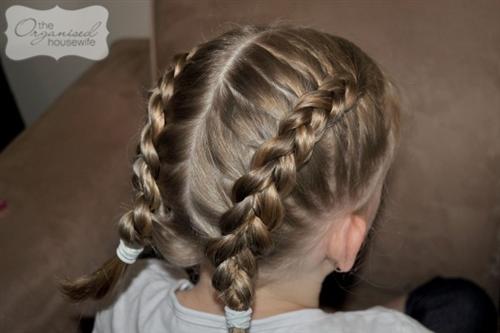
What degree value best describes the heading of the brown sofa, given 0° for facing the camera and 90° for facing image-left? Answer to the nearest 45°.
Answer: approximately 0°
